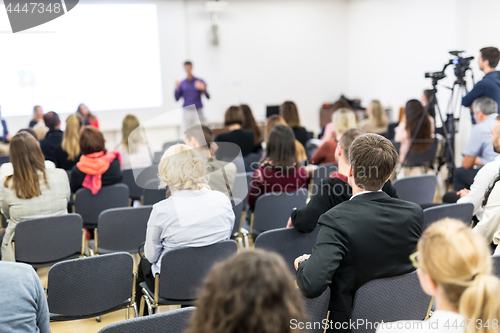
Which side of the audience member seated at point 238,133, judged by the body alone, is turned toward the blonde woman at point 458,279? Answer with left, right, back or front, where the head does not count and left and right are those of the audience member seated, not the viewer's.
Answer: back

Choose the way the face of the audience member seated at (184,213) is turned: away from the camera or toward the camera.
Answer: away from the camera

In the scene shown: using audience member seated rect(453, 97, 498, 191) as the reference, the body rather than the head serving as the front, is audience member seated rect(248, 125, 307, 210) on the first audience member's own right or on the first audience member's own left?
on the first audience member's own left

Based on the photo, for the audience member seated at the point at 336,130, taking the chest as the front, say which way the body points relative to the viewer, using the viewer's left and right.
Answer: facing away from the viewer and to the left of the viewer

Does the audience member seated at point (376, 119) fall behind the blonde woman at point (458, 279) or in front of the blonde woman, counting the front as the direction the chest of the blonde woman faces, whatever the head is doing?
in front

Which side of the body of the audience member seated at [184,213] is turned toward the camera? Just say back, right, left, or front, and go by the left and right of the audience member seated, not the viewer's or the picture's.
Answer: back

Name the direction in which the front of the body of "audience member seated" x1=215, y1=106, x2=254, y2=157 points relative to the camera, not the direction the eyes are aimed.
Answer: away from the camera

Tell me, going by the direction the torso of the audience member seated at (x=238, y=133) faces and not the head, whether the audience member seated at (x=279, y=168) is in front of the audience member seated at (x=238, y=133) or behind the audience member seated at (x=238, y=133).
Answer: behind

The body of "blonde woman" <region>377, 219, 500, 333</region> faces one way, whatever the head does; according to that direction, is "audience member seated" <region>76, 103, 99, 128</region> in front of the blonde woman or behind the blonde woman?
in front

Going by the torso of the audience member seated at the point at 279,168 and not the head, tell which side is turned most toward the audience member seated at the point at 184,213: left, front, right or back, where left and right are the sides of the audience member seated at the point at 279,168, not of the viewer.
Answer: back

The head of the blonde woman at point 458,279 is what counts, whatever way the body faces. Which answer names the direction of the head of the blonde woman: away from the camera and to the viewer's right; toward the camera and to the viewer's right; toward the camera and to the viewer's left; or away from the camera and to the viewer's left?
away from the camera and to the viewer's left

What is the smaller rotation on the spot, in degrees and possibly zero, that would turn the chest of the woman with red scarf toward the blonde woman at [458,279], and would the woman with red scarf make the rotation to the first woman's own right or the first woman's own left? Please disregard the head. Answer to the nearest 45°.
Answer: approximately 180°
